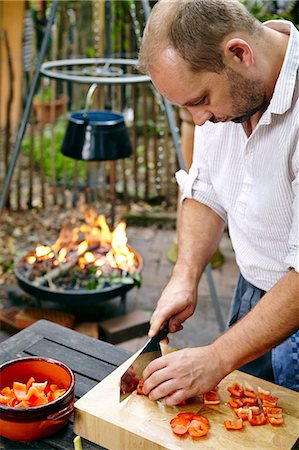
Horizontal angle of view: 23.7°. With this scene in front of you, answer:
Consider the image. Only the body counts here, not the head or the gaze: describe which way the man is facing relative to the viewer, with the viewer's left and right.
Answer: facing the viewer and to the left of the viewer

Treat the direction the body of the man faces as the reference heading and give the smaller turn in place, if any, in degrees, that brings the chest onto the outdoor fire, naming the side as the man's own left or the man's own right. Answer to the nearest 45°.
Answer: approximately 90° to the man's own right

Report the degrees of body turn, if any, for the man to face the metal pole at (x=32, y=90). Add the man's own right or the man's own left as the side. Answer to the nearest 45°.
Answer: approximately 90° to the man's own right

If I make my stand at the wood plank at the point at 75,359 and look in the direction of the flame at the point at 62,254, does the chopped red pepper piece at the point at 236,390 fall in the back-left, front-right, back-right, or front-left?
back-right

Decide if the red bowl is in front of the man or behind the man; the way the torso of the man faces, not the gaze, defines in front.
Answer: in front

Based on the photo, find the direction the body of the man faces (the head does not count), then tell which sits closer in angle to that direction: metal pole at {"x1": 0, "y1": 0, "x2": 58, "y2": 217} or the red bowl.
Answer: the red bowl

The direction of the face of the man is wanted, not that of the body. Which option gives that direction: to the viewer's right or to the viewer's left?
to the viewer's left

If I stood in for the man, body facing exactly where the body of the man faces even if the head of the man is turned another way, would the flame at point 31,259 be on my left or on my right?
on my right
